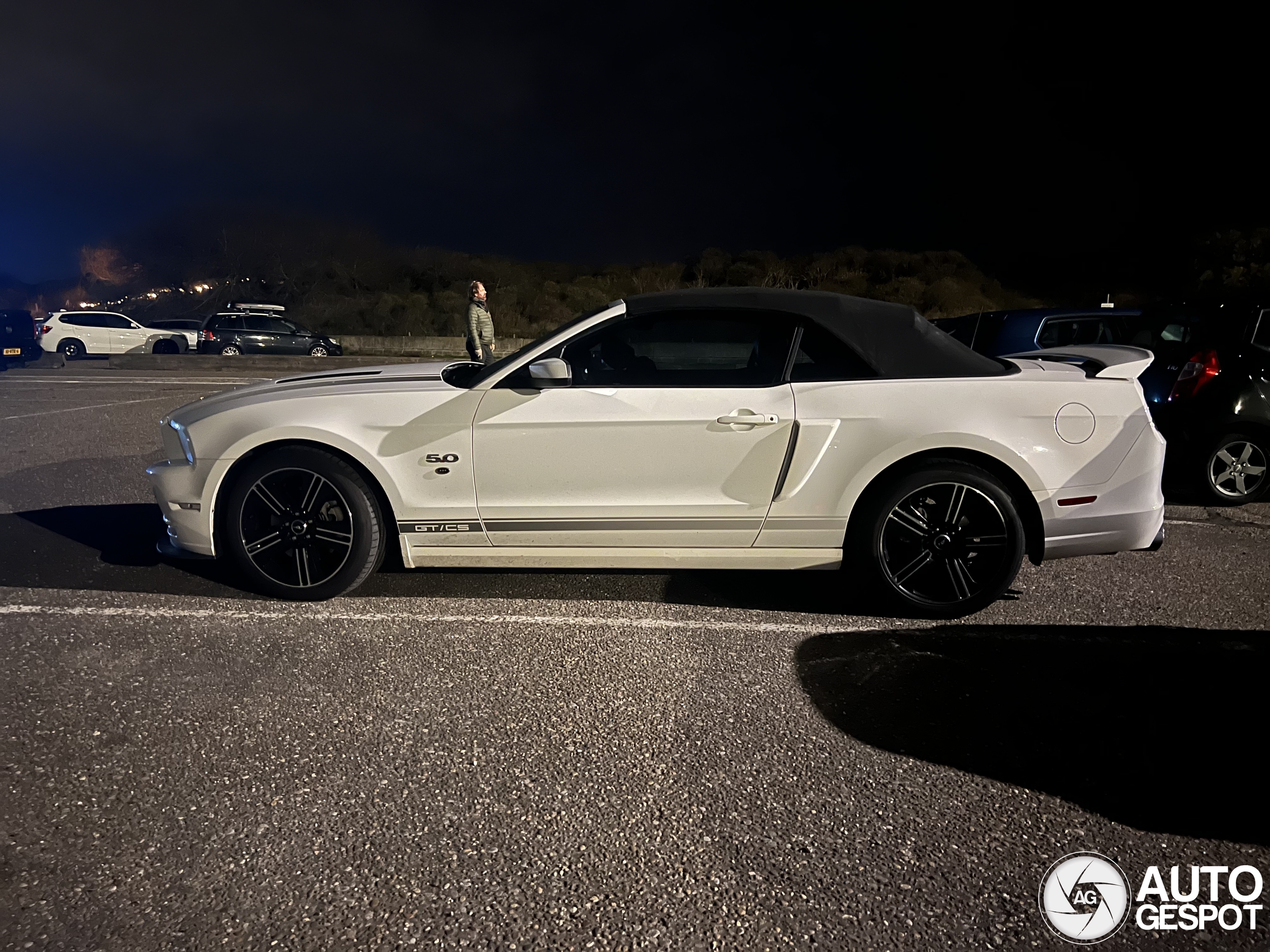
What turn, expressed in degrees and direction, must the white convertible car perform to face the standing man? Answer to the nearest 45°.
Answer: approximately 90° to its right

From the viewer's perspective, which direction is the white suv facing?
to the viewer's right

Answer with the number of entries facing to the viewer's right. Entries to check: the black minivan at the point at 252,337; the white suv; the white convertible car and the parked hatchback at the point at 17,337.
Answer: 2

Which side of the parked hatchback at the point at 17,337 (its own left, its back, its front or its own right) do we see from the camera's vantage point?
back

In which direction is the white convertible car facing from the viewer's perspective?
to the viewer's left

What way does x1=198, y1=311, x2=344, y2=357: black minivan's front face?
to the viewer's right
